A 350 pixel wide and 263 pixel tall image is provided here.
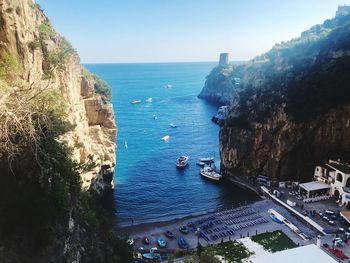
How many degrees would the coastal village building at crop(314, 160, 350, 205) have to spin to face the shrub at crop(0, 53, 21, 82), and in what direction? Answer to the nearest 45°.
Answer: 0° — it already faces it

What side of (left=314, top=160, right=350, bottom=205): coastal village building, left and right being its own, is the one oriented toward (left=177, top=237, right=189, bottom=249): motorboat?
front

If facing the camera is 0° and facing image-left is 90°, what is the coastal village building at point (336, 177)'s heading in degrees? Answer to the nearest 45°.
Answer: approximately 45°

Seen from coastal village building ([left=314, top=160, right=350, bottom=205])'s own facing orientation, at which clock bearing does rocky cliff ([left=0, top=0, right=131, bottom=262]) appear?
The rocky cliff is roughly at 11 o'clock from the coastal village building.

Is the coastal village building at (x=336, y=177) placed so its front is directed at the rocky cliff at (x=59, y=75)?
yes

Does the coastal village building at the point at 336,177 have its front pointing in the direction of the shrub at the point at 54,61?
yes
